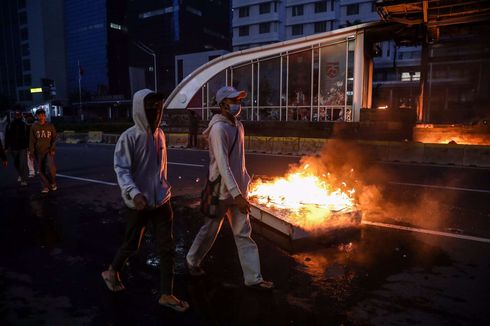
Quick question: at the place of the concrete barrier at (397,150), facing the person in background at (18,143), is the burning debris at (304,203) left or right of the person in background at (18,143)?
left

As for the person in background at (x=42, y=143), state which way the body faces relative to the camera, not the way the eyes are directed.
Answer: toward the camera

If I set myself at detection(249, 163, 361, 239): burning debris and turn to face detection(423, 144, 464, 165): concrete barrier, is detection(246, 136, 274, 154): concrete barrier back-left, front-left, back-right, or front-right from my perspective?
front-left

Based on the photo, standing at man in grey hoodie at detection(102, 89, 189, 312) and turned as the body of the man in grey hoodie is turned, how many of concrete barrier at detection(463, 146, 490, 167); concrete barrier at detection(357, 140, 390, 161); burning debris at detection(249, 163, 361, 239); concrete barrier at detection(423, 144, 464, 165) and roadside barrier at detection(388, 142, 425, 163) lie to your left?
5

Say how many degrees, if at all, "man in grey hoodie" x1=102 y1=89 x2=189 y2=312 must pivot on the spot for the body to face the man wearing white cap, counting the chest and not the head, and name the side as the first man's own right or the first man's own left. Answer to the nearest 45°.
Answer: approximately 45° to the first man's own left

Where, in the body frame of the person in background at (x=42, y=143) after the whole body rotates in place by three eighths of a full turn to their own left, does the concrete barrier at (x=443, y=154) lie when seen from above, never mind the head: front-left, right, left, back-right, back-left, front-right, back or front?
front-right
